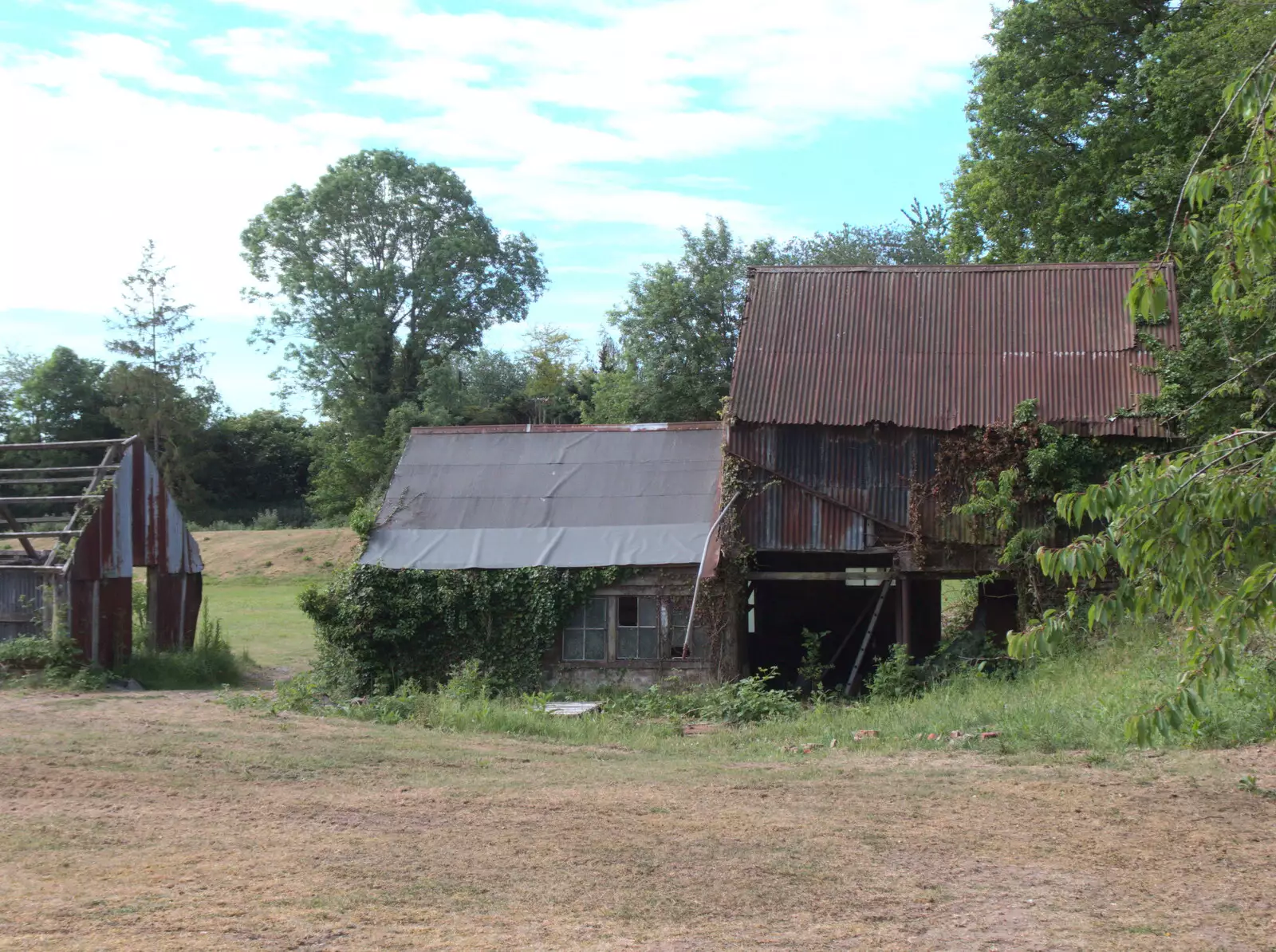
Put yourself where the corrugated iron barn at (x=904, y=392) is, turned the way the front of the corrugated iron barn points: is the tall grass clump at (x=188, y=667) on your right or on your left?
on your right

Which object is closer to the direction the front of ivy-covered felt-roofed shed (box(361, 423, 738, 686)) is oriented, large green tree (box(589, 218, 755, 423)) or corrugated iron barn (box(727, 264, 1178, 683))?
the corrugated iron barn

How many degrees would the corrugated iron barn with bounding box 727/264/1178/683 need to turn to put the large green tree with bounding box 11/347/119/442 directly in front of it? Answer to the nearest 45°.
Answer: approximately 135° to its right

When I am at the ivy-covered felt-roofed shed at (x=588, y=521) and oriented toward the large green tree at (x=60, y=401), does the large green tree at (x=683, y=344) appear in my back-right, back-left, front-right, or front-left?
front-right

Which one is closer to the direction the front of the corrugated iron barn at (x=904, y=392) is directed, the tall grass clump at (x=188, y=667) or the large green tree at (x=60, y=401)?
the tall grass clump

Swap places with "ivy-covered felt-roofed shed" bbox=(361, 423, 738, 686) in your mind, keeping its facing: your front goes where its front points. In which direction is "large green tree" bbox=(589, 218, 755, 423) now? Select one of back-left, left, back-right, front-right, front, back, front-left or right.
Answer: back

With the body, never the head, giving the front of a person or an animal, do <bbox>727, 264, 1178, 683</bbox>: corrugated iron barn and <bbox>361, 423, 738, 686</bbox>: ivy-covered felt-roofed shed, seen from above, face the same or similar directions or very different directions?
same or similar directions

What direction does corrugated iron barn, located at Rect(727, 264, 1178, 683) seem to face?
toward the camera

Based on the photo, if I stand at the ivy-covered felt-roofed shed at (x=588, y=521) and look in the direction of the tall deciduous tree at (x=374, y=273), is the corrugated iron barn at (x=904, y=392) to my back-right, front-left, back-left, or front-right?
back-right

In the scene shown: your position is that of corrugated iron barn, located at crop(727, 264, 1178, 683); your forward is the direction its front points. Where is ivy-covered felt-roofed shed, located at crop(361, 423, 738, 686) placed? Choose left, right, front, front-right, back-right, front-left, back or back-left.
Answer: right

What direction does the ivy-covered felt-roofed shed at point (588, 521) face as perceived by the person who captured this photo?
facing the viewer

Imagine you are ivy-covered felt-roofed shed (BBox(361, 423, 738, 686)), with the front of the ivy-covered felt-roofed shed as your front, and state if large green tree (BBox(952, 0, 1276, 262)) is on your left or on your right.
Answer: on your left

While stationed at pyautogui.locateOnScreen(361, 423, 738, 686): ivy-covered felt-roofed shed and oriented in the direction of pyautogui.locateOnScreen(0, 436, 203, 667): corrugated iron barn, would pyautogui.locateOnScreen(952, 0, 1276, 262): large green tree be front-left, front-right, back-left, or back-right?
back-right
